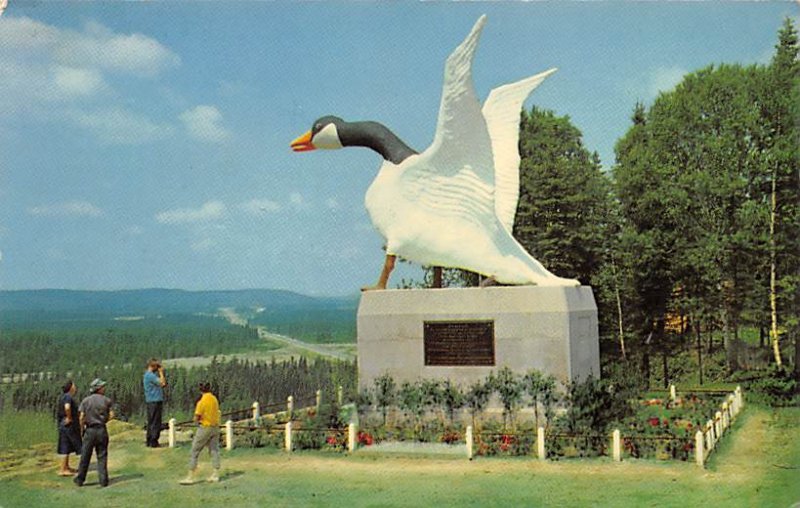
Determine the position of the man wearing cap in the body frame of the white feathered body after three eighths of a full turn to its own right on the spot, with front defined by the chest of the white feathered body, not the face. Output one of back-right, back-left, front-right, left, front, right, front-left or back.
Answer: back

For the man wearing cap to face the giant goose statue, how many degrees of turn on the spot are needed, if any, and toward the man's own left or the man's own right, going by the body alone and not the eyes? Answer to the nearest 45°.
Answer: approximately 45° to the man's own right

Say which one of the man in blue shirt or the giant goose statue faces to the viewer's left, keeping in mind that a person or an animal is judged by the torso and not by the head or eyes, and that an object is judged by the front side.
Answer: the giant goose statue

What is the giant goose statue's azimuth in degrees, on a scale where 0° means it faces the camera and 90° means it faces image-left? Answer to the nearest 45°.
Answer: approximately 90°

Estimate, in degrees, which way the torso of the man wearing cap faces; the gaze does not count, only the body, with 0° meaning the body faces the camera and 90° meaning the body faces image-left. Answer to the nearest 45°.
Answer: approximately 225°

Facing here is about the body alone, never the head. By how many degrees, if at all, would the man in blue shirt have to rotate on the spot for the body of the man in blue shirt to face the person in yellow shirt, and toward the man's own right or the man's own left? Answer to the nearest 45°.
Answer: approximately 90° to the man's own right

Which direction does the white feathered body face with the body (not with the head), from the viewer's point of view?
to the viewer's left
